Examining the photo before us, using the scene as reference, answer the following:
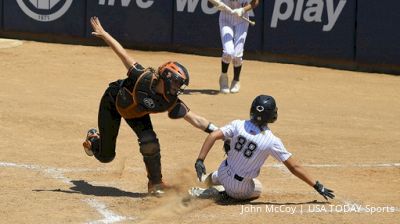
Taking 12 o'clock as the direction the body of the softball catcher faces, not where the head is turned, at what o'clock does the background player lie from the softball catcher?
The background player is roughly at 8 o'clock from the softball catcher.

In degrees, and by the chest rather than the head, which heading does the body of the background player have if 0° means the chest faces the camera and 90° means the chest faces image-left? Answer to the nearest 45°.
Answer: approximately 0°

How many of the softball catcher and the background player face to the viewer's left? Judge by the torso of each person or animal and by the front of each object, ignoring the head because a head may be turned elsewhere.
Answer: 0

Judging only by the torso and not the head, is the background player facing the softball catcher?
yes

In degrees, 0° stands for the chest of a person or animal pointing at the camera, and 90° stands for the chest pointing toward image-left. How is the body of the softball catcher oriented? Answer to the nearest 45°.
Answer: approximately 315°
